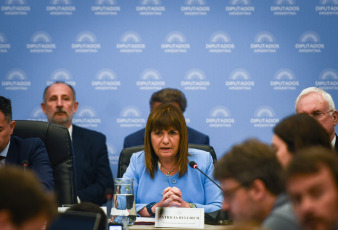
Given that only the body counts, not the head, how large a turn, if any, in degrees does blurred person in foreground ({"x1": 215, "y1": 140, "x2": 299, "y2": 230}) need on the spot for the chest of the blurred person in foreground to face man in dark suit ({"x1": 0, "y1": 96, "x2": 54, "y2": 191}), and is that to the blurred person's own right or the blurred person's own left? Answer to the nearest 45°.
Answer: approximately 45° to the blurred person's own right

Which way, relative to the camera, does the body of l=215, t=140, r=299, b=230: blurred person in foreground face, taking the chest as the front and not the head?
to the viewer's left

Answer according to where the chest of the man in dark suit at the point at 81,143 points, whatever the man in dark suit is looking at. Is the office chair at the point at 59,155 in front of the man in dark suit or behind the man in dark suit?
in front

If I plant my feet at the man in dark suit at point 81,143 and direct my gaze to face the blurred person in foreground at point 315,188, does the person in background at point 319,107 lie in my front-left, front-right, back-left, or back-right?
front-left

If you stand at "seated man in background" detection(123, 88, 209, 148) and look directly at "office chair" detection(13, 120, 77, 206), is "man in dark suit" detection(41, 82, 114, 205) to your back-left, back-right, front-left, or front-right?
front-right

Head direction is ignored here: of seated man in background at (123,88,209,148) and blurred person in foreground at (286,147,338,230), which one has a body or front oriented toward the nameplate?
the seated man in background

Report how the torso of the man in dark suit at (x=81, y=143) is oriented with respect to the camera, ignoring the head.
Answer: toward the camera

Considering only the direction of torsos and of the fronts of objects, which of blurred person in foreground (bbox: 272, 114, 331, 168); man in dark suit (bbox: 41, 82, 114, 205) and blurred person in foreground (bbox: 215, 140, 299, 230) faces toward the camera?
the man in dark suit

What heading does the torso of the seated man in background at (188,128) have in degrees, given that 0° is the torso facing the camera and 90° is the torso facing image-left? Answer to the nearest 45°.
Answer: approximately 0°
